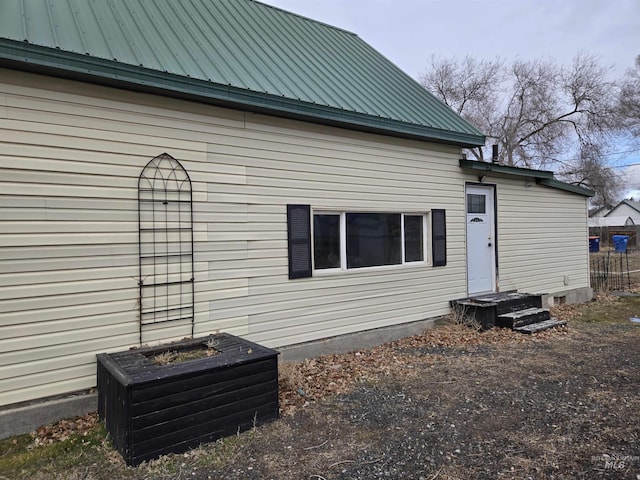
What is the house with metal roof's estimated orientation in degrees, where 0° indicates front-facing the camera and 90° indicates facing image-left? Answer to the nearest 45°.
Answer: approximately 315°

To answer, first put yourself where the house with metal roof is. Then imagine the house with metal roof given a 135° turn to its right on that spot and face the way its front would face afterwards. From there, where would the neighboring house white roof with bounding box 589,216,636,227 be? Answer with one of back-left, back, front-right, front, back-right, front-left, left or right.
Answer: back-right

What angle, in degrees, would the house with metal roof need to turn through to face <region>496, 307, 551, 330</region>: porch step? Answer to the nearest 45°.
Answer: approximately 45° to its left

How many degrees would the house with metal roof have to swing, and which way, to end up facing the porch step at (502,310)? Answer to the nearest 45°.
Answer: approximately 90° to its left

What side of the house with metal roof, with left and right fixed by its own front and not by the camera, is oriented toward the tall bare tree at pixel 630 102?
left

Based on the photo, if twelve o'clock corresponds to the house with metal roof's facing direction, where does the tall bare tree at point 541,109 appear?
The tall bare tree is roughly at 9 o'clock from the house with metal roof.

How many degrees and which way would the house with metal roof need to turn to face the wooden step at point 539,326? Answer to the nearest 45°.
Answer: approximately 45° to its left
